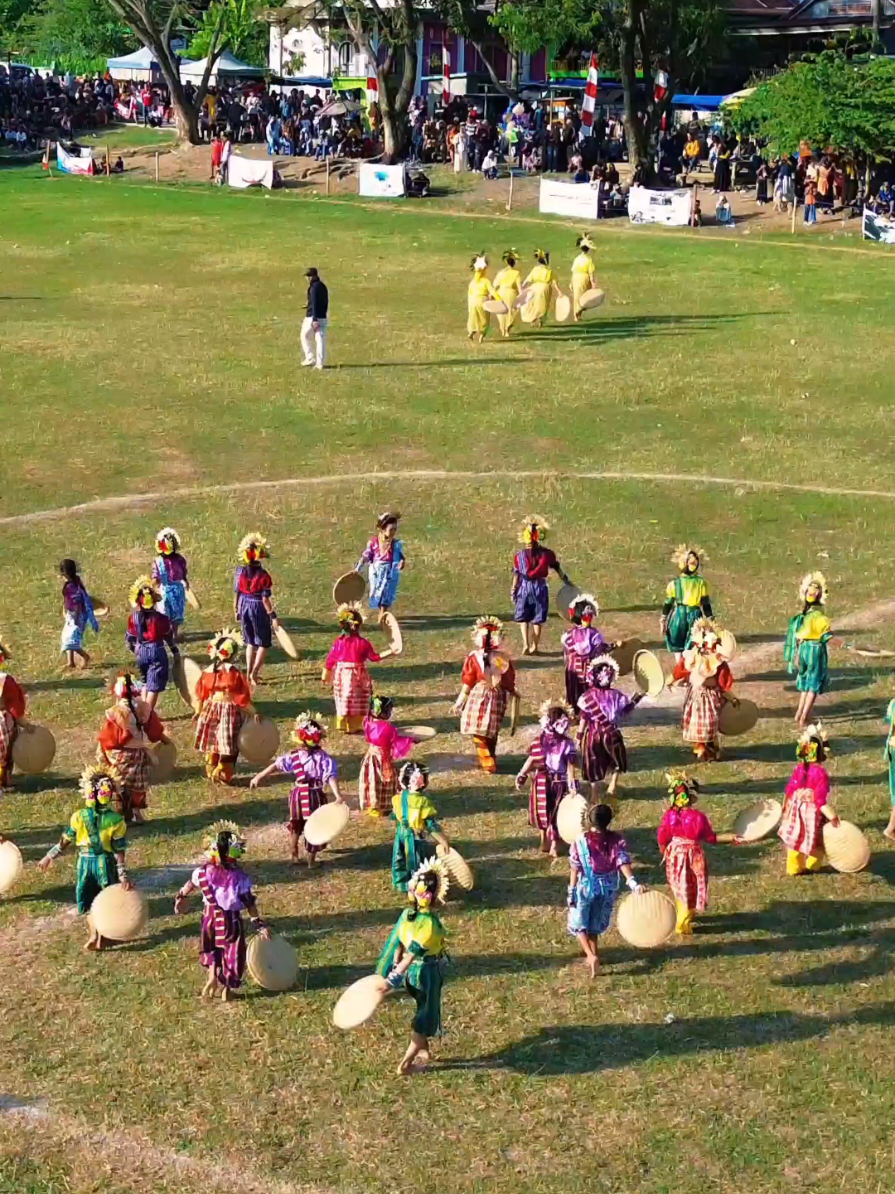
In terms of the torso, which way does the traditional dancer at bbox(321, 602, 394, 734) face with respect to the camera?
away from the camera

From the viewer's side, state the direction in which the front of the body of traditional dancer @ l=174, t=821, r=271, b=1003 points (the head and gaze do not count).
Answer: away from the camera

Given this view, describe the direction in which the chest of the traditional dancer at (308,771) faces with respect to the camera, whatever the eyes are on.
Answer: away from the camera

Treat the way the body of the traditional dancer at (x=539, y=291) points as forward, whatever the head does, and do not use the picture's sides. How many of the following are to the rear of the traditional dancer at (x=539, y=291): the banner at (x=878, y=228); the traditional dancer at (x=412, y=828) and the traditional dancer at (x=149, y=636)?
2

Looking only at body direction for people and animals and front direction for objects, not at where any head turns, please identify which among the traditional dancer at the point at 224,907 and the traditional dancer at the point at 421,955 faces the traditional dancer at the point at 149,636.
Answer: the traditional dancer at the point at 224,907

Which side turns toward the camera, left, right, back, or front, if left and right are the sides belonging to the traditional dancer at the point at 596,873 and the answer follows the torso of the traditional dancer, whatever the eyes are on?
back
